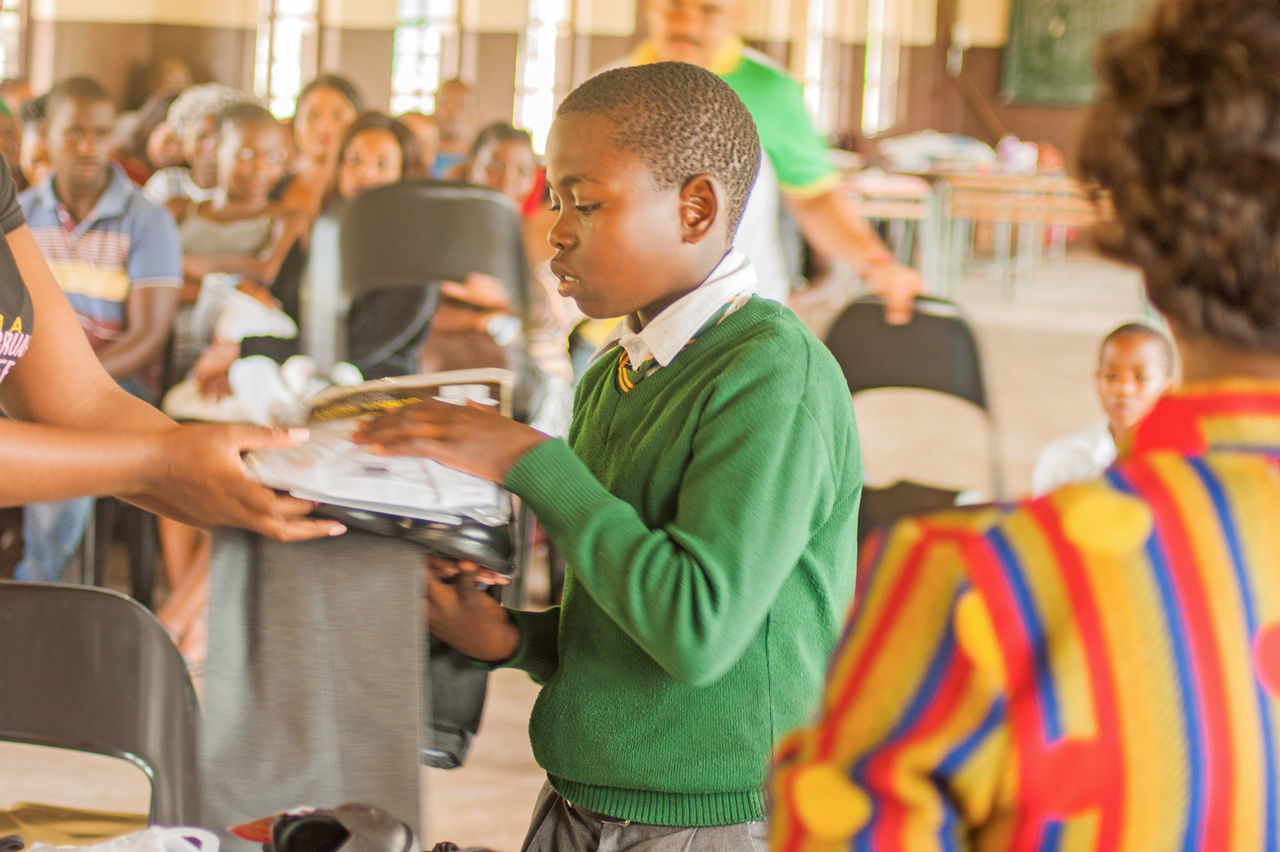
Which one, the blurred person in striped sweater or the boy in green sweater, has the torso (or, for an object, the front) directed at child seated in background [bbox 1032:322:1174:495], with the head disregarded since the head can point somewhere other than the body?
the blurred person in striped sweater

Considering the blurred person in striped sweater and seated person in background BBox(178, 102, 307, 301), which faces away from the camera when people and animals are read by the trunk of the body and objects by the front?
the blurred person in striped sweater

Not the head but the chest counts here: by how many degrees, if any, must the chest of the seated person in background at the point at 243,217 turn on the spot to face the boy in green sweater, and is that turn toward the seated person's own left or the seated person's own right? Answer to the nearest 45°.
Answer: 0° — they already face them

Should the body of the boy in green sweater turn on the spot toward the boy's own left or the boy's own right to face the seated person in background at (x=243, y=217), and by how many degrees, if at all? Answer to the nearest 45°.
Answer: approximately 90° to the boy's own right

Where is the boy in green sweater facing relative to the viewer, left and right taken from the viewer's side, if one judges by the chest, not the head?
facing to the left of the viewer

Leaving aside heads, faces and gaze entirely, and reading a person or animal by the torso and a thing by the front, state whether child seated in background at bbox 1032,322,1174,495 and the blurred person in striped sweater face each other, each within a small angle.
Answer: yes

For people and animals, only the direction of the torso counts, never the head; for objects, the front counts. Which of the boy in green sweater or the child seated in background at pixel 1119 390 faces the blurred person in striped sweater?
the child seated in background

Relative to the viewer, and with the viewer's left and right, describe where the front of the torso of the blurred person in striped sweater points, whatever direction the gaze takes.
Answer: facing away from the viewer
